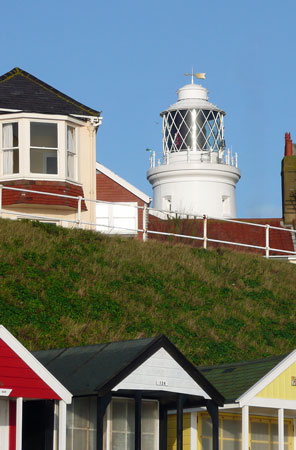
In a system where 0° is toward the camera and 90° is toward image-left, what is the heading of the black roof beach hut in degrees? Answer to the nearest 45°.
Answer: approximately 315°
